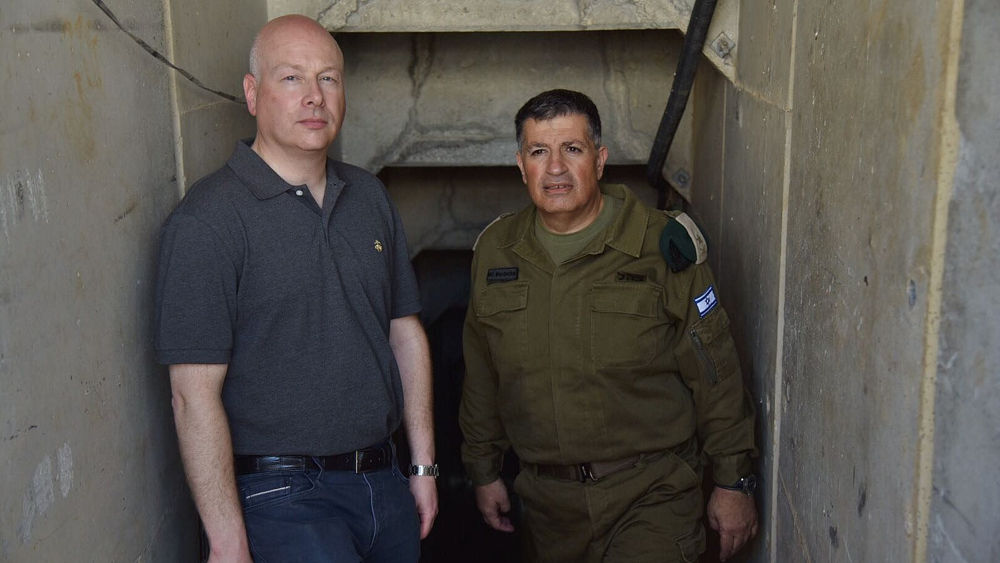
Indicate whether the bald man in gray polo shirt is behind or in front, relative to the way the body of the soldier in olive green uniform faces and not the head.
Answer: in front

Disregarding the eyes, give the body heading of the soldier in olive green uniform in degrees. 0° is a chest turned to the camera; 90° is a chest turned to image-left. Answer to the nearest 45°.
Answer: approximately 45°

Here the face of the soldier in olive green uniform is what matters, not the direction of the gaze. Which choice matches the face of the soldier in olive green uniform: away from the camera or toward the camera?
toward the camera

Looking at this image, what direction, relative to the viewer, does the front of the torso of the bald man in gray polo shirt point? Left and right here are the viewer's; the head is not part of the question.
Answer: facing the viewer and to the right of the viewer

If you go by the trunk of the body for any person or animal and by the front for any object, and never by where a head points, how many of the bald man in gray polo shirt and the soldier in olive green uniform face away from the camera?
0

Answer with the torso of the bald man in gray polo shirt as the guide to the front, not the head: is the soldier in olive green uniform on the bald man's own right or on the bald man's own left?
on the bald man's own left
